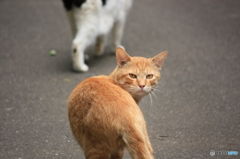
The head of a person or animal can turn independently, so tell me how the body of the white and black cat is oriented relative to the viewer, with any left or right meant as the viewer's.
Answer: facing away from the viewer and to the right of the viewer

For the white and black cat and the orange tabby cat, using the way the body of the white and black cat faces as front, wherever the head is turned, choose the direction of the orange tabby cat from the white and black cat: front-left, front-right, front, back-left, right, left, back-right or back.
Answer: back-right
